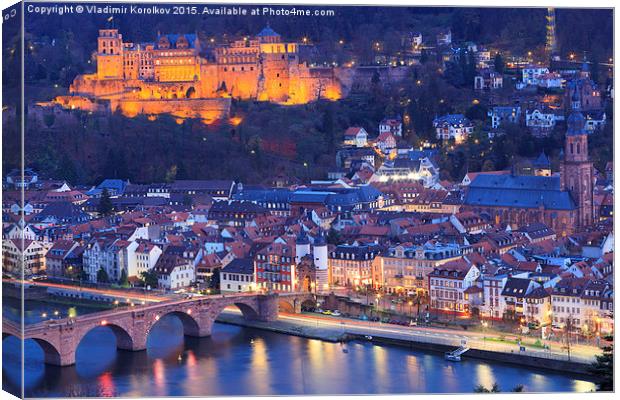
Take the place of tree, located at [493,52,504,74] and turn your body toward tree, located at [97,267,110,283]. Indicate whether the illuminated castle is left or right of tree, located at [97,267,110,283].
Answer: right

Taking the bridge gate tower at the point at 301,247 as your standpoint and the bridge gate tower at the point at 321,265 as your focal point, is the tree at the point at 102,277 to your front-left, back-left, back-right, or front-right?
back-right

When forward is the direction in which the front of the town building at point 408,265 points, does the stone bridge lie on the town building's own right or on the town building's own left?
on the town building's own right

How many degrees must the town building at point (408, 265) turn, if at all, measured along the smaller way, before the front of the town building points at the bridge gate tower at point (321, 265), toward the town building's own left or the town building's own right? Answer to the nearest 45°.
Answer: approximately 90° to the town building's own right

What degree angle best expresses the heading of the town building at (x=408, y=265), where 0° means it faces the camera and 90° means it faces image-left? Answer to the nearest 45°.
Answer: approximately 0°

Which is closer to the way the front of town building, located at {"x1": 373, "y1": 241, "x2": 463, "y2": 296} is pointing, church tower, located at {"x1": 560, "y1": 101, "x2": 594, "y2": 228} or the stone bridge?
the stone bridge
